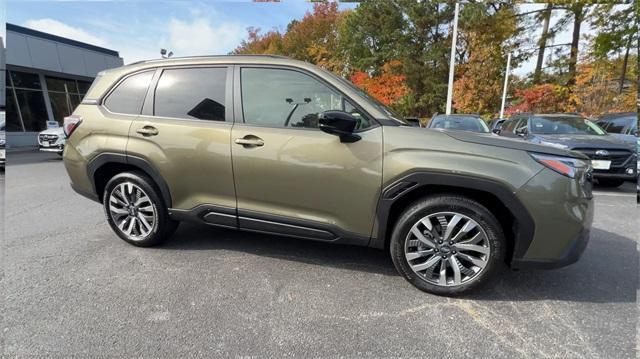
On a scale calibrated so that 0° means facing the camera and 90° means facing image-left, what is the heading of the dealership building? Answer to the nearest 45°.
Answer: approximately 315°

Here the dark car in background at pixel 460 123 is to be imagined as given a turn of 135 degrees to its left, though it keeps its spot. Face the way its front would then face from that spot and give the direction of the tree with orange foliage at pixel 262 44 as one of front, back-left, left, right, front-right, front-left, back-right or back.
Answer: left

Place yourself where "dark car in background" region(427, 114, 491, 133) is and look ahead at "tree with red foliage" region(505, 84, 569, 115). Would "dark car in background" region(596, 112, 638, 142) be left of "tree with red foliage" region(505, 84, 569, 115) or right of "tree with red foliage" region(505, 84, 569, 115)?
right

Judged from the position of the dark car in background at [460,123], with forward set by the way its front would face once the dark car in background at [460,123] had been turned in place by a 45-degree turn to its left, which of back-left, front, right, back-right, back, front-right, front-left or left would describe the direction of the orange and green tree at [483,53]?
back-left

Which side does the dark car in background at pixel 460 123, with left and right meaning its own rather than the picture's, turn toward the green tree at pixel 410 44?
back
